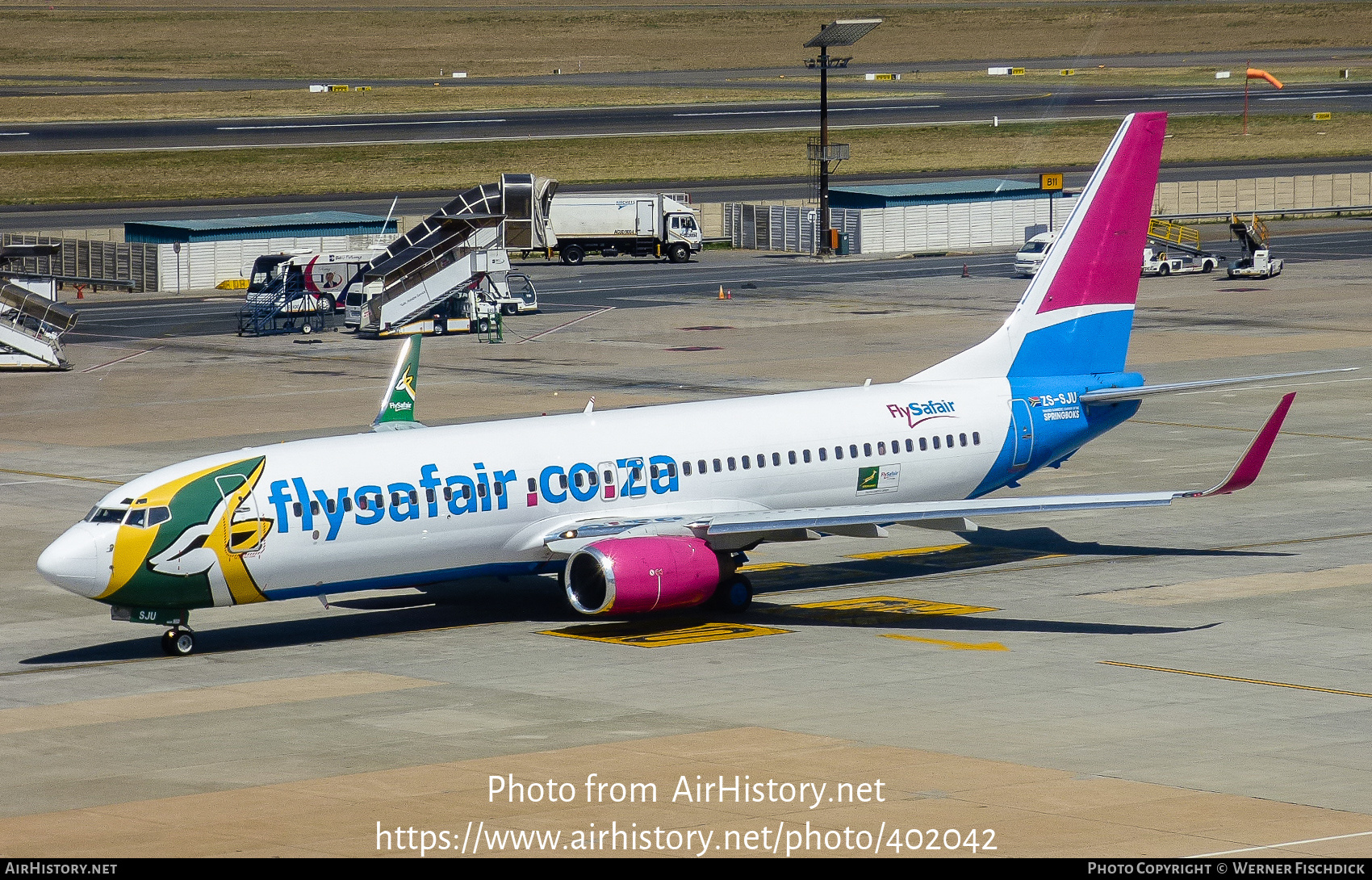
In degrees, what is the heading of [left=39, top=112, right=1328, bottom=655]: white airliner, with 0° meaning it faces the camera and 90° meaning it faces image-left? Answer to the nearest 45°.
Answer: approximately 45°
